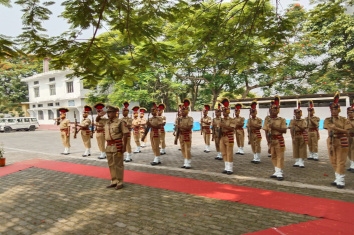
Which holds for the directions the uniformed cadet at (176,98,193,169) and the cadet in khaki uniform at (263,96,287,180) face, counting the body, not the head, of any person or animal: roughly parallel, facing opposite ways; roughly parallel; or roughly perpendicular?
roughly parallel

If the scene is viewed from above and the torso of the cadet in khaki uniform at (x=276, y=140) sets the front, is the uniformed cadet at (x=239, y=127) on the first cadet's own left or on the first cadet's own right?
on the first cadet's own right

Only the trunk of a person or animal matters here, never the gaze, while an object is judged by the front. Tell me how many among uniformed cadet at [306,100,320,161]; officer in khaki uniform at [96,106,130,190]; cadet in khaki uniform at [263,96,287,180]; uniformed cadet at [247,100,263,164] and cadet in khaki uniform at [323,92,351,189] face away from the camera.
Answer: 0

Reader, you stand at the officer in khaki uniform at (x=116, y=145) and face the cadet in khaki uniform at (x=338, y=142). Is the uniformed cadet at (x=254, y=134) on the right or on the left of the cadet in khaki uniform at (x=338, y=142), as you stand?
left

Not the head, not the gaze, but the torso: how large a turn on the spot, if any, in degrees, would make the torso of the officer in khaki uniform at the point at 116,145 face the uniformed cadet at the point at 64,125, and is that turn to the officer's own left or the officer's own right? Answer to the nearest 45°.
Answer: approximately 135° to the officer's own right

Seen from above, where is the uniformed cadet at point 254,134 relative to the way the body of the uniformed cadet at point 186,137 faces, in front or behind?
behind

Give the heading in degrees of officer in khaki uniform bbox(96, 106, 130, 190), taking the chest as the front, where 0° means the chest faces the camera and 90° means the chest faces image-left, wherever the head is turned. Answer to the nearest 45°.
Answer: approximately 45°

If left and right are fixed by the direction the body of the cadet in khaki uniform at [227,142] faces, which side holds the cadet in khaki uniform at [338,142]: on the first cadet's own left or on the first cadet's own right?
on the first cadet's own left

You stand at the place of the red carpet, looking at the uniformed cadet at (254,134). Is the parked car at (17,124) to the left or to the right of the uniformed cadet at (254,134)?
left

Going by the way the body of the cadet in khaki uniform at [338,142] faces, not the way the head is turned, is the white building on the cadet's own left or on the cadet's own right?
on the cadet's own right

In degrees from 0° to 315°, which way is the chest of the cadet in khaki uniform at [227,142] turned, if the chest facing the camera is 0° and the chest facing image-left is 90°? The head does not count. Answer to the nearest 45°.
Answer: approximately 45°

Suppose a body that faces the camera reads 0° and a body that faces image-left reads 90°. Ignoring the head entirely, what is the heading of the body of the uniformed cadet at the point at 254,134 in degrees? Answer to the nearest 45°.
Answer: approximately 45°

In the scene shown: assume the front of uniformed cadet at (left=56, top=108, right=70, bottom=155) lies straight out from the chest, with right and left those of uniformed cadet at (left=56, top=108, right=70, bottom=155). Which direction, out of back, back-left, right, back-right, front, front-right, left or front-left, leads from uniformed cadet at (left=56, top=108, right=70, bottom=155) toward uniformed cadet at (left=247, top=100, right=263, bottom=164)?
left
